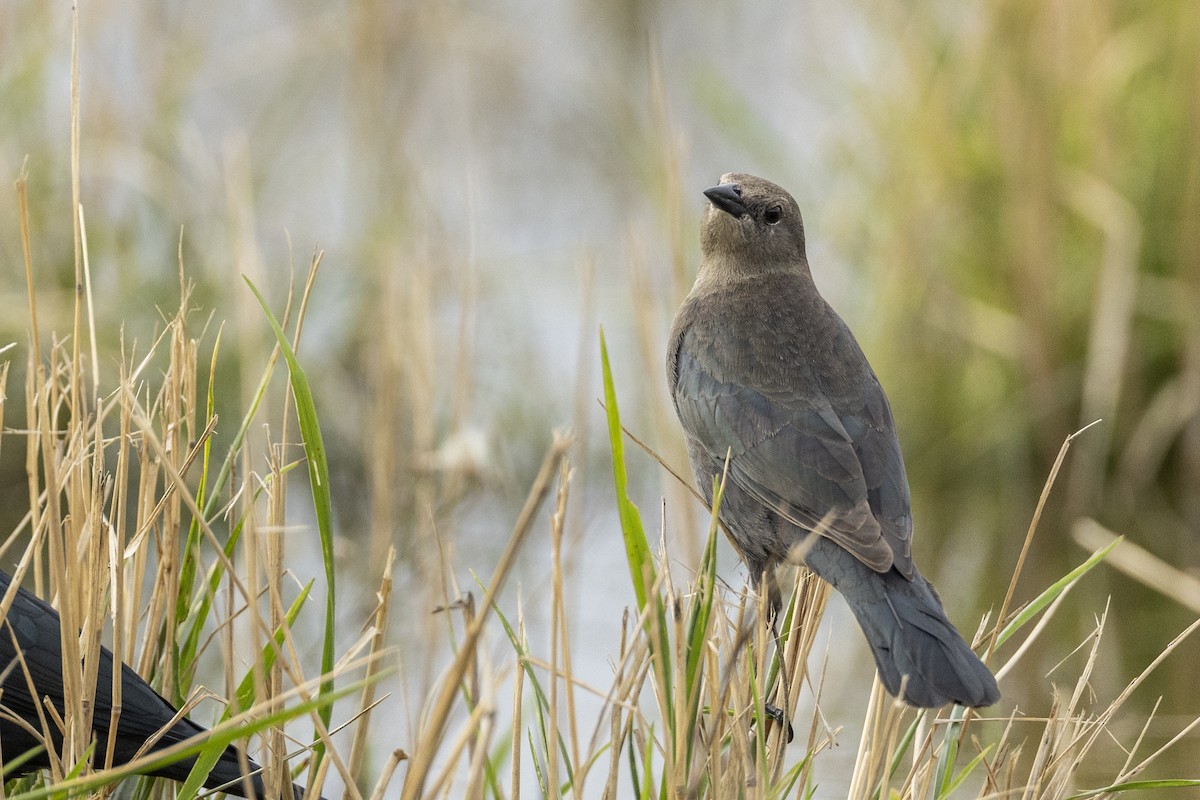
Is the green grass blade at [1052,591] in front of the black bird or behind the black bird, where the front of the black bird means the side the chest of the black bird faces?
behind

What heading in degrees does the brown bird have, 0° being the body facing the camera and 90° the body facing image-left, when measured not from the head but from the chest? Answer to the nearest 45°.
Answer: approximately 135°

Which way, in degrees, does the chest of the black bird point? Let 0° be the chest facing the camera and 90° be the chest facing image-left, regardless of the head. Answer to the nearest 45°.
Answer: approximately 90°

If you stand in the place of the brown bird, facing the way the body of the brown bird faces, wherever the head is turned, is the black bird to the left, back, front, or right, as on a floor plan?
left

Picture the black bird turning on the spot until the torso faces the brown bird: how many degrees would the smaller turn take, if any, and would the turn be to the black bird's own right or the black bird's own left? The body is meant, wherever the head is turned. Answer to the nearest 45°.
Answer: approximately 180°

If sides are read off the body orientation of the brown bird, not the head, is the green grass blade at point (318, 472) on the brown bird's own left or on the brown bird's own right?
on the brown bird's own left

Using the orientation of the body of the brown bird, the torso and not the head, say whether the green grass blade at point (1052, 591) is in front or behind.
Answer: behind
